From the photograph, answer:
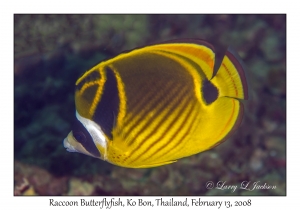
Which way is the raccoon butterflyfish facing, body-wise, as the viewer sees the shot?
to the viewer's left
